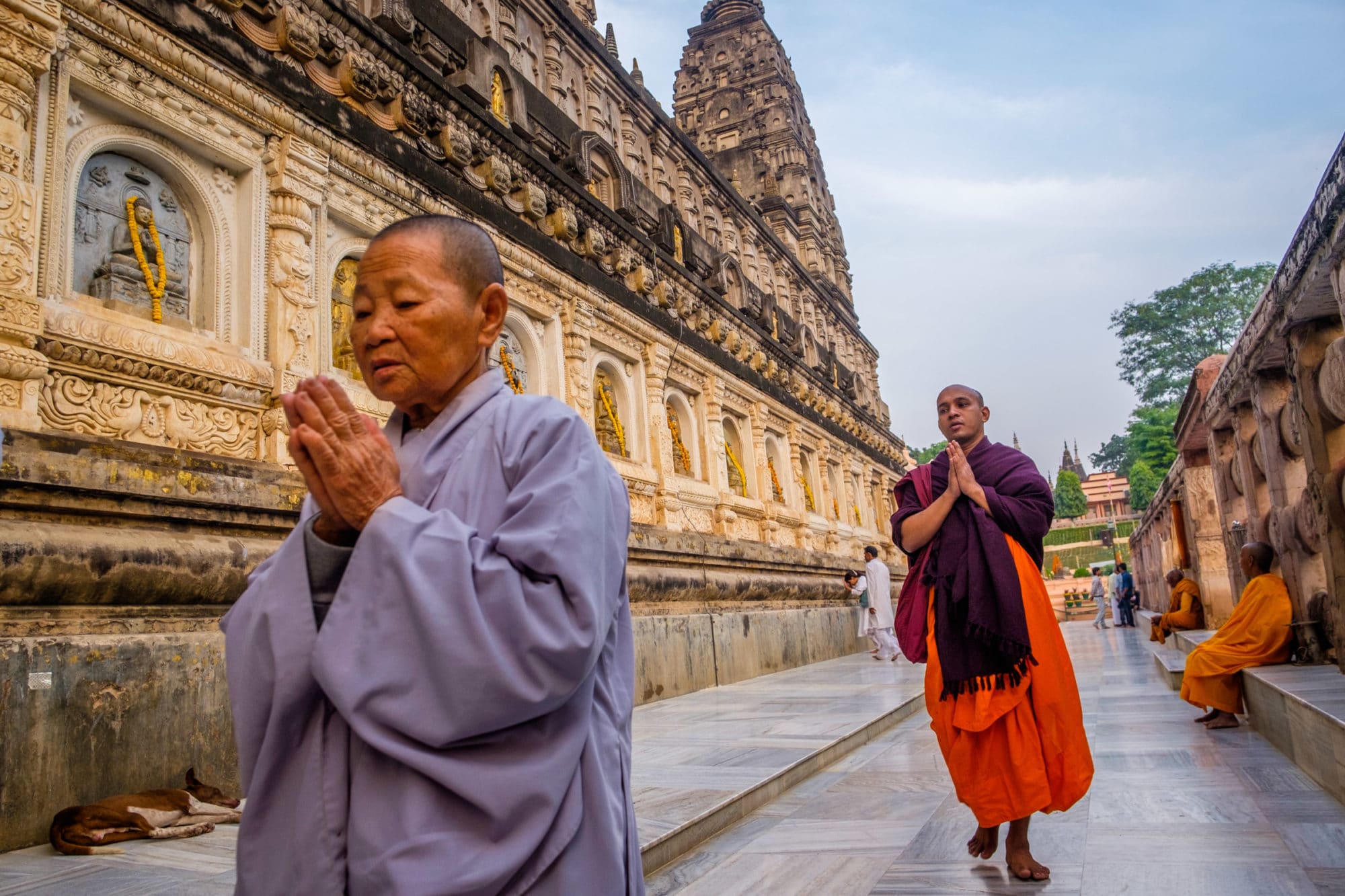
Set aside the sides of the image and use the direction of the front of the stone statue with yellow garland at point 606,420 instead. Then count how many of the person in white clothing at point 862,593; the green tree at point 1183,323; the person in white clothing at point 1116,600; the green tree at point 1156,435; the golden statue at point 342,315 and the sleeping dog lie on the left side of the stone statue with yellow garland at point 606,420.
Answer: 4

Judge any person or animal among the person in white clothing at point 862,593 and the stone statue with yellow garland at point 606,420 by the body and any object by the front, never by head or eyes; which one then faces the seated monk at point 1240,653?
the stone statue with yellow garland

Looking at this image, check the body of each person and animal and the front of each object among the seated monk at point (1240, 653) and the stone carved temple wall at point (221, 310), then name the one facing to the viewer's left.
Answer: the seated monk

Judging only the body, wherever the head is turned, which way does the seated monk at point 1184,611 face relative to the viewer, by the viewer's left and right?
facing to the left of the viewer

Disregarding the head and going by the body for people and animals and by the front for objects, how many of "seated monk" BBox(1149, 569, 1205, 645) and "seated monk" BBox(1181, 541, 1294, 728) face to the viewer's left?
2

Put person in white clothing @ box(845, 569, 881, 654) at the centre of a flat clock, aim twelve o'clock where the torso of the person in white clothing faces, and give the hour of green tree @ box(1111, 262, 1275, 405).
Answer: The green tree is roughly at 4 o'clock from the person in white clothing.

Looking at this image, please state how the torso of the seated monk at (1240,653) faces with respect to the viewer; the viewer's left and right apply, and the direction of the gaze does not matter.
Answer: facing to the left of the viewer

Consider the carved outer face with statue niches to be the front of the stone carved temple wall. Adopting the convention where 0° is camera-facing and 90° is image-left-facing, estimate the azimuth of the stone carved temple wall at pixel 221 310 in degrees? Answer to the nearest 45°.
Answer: approximately 315°

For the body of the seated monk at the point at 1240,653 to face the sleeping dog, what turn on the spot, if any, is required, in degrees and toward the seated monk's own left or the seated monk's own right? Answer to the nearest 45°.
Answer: approximately 45° to the seated monk's own left
